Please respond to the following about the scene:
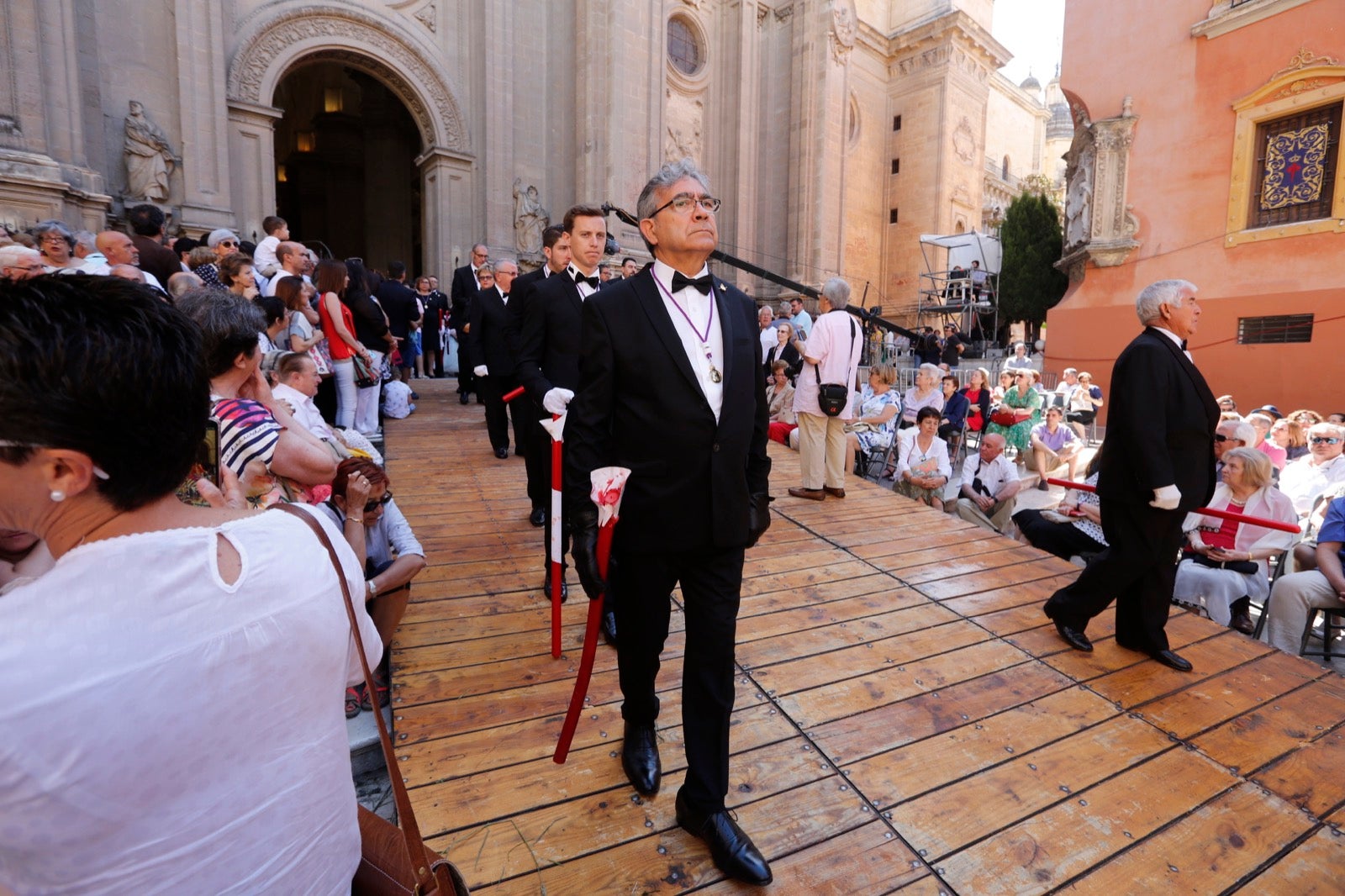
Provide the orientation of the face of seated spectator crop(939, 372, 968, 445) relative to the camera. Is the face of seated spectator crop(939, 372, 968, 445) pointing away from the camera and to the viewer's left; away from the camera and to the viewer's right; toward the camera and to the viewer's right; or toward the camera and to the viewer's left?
toward the camera and to the viewer's left

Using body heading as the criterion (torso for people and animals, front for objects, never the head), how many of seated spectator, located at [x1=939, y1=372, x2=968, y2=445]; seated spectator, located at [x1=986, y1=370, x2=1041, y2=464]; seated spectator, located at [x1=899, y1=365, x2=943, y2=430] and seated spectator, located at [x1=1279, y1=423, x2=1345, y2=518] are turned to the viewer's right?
0

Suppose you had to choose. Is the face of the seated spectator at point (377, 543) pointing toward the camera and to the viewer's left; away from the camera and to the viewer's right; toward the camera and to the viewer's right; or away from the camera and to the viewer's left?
toward the camera and to the viewer's right

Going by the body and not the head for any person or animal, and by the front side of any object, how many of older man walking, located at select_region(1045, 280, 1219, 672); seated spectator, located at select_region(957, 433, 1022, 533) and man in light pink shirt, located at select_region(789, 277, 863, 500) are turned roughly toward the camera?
1

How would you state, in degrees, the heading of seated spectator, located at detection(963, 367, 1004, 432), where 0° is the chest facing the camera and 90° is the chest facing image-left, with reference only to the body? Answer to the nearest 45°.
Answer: approximately 45°

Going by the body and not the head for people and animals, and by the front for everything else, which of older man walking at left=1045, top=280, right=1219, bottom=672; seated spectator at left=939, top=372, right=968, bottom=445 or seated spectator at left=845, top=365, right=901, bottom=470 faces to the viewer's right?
the older man walking

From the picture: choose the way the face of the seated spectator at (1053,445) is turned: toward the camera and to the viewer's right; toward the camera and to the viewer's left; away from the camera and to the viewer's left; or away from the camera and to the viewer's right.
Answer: toward the camera and to the viewer's left

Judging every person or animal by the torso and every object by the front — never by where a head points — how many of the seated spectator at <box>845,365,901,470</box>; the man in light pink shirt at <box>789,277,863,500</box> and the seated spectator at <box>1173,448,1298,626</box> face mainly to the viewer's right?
0

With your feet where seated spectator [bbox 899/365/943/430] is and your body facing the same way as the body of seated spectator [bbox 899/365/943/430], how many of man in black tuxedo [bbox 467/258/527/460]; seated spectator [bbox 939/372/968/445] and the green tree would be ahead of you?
1

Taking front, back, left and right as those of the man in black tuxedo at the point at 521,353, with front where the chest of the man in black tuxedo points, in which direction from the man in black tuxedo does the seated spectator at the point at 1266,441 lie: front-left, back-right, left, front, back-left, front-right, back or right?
front-left

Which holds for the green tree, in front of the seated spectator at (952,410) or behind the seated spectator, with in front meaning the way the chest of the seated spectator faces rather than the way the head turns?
behind

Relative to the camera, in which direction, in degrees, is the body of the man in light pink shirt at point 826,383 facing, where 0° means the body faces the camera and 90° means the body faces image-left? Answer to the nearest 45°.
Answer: approximately 135°

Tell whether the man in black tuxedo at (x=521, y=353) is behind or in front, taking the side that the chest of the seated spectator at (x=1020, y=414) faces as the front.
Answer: in front

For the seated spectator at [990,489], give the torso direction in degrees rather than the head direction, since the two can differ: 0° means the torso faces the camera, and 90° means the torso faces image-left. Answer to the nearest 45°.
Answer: approximately 0°

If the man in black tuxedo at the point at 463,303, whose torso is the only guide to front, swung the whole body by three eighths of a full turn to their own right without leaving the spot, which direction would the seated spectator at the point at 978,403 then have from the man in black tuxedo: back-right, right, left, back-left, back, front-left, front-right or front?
back

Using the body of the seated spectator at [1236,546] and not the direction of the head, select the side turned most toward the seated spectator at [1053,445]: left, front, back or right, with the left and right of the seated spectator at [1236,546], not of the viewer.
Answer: right

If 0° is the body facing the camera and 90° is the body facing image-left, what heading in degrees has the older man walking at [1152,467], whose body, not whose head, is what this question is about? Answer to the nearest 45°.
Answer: approximately 270°
